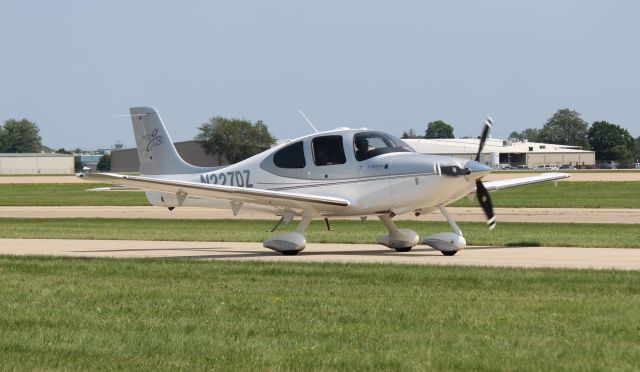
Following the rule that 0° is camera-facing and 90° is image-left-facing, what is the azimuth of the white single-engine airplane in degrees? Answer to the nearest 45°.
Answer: approximately 315°
